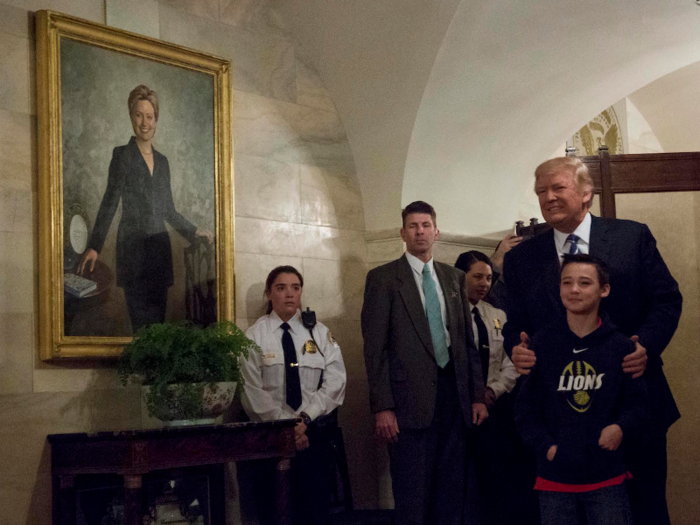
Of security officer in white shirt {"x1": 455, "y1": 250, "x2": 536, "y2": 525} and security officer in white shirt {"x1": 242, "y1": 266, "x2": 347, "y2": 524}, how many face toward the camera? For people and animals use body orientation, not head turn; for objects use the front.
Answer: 2

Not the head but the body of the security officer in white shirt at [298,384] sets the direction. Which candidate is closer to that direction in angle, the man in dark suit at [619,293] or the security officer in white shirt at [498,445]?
the man in dark suit

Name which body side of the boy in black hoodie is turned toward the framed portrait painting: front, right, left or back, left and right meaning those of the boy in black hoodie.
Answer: right

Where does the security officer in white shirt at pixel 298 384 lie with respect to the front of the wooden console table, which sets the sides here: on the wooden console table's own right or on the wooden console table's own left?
on the wooden console table's own left

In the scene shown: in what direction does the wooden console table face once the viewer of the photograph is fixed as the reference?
facing the viewer and to the right of the viewer

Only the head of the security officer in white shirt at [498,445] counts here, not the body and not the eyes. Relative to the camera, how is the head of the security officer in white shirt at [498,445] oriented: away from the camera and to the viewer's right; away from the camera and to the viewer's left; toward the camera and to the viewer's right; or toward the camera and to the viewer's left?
toward the camera and to the viewer's right

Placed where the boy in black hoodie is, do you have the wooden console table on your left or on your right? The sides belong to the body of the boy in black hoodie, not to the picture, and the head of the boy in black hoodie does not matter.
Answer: on your right

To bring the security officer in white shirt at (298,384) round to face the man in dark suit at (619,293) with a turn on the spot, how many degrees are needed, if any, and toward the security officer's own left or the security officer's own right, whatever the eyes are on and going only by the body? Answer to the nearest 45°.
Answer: approximately 45° to the security officer's own left

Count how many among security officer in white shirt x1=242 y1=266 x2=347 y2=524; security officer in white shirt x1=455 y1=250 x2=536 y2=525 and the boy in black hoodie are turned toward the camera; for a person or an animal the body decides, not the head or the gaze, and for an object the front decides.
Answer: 3

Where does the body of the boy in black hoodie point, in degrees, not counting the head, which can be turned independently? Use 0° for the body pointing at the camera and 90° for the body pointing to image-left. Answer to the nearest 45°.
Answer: approximately 0°
